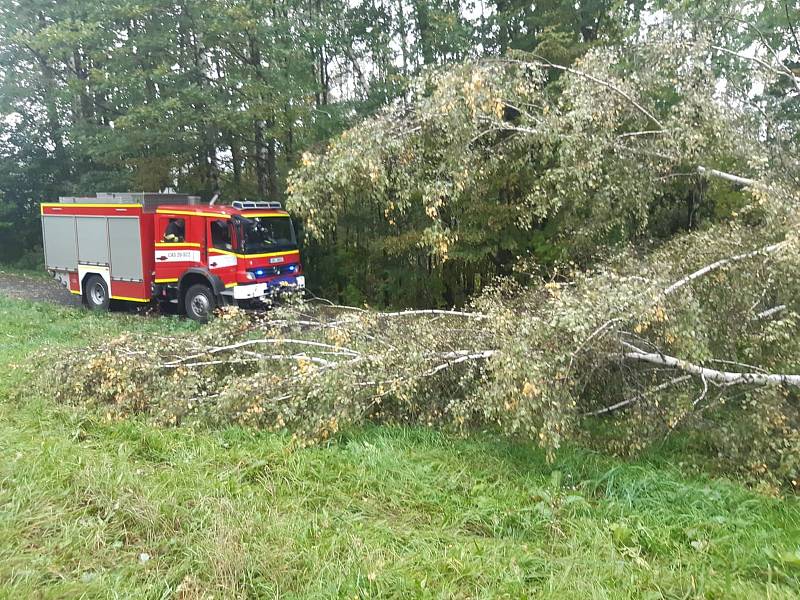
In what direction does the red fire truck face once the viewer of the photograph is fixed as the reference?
facing the viewer and to the right of the viewer
